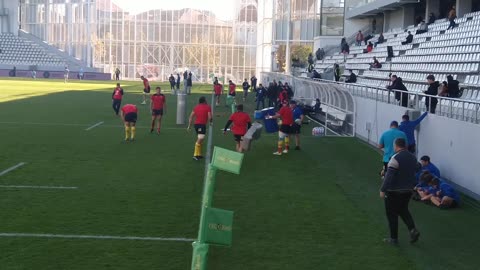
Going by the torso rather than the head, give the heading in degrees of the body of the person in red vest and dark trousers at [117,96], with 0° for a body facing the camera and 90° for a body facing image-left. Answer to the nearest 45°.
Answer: approximately 0°

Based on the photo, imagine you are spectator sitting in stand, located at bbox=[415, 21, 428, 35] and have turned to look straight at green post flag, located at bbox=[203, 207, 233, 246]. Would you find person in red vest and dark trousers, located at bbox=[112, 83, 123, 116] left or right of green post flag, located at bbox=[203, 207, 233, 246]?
right

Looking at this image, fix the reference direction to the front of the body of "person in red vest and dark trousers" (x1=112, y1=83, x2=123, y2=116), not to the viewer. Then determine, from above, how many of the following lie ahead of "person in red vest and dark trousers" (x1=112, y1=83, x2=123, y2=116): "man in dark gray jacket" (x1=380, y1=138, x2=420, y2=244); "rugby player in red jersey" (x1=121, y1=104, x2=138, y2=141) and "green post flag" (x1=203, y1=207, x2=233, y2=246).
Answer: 3

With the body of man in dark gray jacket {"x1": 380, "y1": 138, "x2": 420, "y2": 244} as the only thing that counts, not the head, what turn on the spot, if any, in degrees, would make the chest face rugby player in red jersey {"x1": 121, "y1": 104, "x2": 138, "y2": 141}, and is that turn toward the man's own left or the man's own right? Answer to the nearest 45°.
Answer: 0° — they already face them

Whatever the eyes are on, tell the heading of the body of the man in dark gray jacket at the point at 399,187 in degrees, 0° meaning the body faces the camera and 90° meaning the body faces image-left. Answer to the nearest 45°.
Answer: approximately 135°

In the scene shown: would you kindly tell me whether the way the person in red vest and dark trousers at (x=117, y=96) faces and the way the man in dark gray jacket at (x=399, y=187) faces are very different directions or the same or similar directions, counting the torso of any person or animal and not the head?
very different directions

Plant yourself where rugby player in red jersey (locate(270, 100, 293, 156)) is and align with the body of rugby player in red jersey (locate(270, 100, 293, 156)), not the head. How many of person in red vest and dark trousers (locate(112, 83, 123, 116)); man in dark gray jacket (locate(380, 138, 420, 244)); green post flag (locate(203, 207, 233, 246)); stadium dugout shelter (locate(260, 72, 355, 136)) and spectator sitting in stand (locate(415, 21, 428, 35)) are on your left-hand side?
2

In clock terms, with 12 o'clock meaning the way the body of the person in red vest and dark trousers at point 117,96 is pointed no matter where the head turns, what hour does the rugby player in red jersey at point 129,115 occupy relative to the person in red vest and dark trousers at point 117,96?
the rugby player in red jersey at point 129,115 is roughly at 12 o'clock from the person in red vest and dark trousers at point 117,96.
